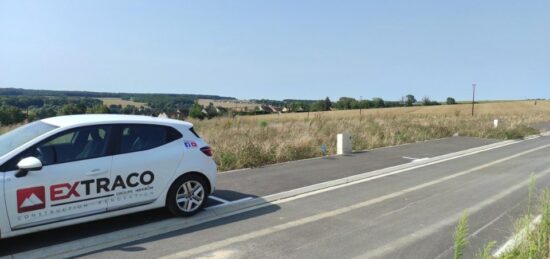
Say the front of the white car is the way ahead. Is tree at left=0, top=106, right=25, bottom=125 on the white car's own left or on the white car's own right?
on the white car's own right

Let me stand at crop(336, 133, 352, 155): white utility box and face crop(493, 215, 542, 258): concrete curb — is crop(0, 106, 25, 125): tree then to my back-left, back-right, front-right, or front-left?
back-right
